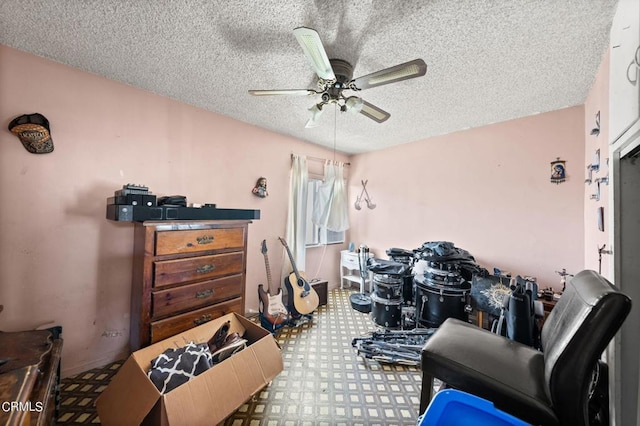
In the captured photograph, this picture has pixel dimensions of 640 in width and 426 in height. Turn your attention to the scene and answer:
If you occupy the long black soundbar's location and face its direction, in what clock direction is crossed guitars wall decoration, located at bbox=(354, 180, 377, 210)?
The crossed guitars wall decoration is roughly at 10 o'clock from the long black soundbar.

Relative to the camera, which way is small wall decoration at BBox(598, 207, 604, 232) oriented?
to the viewer's left

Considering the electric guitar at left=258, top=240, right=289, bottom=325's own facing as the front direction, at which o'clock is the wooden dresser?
The wooden dresser is roughly at 3 o'clock from the electric guitar.

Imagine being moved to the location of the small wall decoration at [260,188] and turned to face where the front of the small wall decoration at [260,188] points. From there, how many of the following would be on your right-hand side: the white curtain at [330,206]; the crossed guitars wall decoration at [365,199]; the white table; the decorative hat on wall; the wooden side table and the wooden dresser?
3

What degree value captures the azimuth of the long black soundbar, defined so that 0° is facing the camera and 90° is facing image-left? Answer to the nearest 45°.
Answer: approximately 315°

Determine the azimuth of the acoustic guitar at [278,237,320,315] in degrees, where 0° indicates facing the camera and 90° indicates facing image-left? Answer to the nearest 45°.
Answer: approximately 315°

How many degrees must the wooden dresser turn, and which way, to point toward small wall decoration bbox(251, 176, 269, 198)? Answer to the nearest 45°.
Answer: approximately 90° to its left

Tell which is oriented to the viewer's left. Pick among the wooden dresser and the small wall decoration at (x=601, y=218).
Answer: the small wall decoration

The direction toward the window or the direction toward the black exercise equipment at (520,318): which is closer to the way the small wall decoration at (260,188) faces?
the black exercise equipment

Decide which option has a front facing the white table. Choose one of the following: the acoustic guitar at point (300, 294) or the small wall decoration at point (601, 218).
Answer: the small wall decoration

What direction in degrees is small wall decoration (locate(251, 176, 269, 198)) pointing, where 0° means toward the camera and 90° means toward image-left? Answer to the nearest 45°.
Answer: approximately 315°
